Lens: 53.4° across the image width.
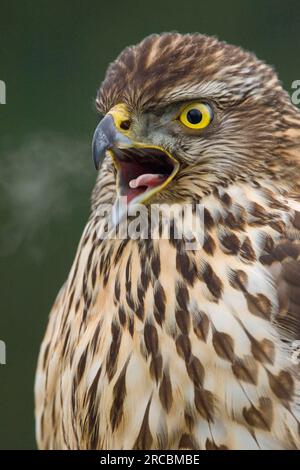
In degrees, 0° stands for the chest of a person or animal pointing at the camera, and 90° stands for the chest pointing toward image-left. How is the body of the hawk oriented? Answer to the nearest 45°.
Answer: approximately 45°
